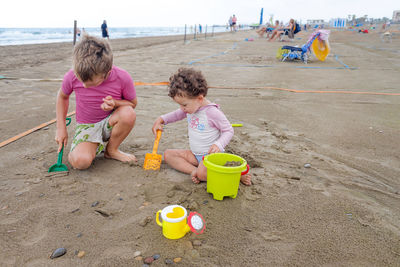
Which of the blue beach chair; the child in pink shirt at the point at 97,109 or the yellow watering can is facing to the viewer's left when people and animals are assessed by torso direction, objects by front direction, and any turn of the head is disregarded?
the blue beach chair

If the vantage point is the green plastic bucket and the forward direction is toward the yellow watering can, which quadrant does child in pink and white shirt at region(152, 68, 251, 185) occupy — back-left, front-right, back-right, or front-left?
back-right

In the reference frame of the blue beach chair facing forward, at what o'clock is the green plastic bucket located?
The green plastic bucket is roughly at 9 o'clock from the blue beach chair.

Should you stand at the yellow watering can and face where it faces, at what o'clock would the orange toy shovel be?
The orange toy shovel is roughly at 7 o'clock from the yellow watering can.

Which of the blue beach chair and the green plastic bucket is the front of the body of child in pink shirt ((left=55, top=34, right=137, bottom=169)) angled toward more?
the green plastic bucket

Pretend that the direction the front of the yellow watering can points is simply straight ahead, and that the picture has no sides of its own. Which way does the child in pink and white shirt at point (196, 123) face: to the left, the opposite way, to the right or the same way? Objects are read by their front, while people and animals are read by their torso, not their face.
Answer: to the right

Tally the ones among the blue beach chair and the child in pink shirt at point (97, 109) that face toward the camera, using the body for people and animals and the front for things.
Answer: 1

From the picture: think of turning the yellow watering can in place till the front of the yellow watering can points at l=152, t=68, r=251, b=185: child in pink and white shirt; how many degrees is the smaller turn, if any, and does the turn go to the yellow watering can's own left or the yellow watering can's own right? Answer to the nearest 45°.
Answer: approximately 135° to the yellow watering can's own left

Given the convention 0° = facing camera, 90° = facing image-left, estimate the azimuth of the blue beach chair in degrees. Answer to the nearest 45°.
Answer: approximately 90°

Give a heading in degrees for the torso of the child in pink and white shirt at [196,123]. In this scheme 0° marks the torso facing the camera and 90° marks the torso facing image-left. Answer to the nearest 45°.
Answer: approximately 45°
